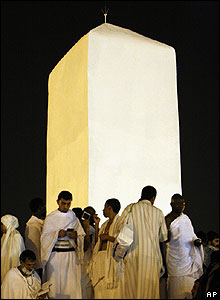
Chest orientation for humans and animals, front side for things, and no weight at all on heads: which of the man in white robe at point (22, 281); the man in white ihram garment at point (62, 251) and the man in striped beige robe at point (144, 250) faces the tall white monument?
the man in striped beige robe at point (144, 250)

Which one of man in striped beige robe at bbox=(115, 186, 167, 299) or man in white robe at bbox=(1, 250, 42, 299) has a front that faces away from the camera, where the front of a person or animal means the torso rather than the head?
man in striped beige robe at bbox=(115, 186, 167, 299)

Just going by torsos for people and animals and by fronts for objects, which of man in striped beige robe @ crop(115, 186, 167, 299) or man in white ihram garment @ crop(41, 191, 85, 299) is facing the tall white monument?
the man in striped beige robe

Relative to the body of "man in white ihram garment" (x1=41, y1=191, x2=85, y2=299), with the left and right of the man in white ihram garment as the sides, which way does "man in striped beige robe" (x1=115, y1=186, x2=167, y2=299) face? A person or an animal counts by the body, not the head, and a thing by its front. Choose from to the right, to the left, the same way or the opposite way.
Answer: the opposite way

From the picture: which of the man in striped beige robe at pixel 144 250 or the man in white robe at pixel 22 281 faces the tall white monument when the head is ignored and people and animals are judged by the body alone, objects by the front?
the man in striped beige robe at pixel 144 250

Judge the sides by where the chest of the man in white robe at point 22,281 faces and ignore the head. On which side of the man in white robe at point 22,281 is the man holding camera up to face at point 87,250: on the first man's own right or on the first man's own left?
on the first man's own left

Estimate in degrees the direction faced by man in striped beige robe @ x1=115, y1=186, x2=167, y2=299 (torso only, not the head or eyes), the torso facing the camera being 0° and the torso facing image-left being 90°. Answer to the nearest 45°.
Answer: approximately 180°

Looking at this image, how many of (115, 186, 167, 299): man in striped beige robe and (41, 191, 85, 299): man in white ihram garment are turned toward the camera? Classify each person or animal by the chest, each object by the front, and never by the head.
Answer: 1

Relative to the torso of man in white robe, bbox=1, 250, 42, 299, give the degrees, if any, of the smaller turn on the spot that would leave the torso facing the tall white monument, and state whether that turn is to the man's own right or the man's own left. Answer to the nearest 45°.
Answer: approximately 90° to the man's own left

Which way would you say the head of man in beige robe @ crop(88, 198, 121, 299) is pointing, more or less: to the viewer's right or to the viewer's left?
to the viewer's left
